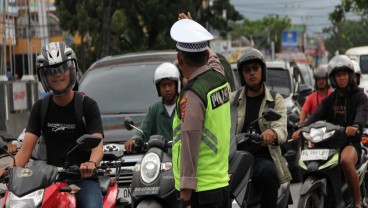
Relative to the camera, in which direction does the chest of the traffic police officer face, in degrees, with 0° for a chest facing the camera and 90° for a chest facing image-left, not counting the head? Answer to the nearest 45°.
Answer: approximately 135°

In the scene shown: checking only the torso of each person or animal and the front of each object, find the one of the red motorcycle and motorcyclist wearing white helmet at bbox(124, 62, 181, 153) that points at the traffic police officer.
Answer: the motorcyclist wearing white helmet

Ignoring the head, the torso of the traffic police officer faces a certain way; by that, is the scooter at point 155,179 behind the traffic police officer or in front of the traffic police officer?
in front

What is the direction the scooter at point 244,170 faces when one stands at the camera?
facing the viewer and to the left of the viewer

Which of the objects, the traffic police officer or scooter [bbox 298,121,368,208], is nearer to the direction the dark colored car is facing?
the traffic police officer

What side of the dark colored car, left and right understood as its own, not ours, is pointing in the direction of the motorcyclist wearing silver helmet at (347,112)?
left

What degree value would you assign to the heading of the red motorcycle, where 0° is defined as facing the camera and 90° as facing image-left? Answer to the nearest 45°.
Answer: approximately 45°

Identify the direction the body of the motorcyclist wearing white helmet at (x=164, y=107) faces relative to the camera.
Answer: toward the camera

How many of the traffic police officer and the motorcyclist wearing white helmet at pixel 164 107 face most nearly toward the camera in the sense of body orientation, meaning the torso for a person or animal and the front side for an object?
1
